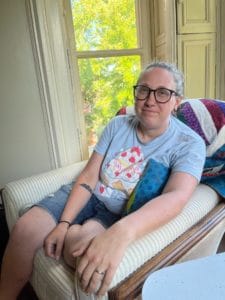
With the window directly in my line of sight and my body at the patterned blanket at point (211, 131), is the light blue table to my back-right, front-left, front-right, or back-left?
back-left

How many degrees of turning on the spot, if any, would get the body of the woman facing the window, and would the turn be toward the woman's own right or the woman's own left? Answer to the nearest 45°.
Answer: approximately 135° to the woman's own right

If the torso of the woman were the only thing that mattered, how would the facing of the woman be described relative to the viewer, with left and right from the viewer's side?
facing the viewer and to the left of the viewer

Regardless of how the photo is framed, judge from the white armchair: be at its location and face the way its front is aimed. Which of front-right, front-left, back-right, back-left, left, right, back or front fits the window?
back-right
